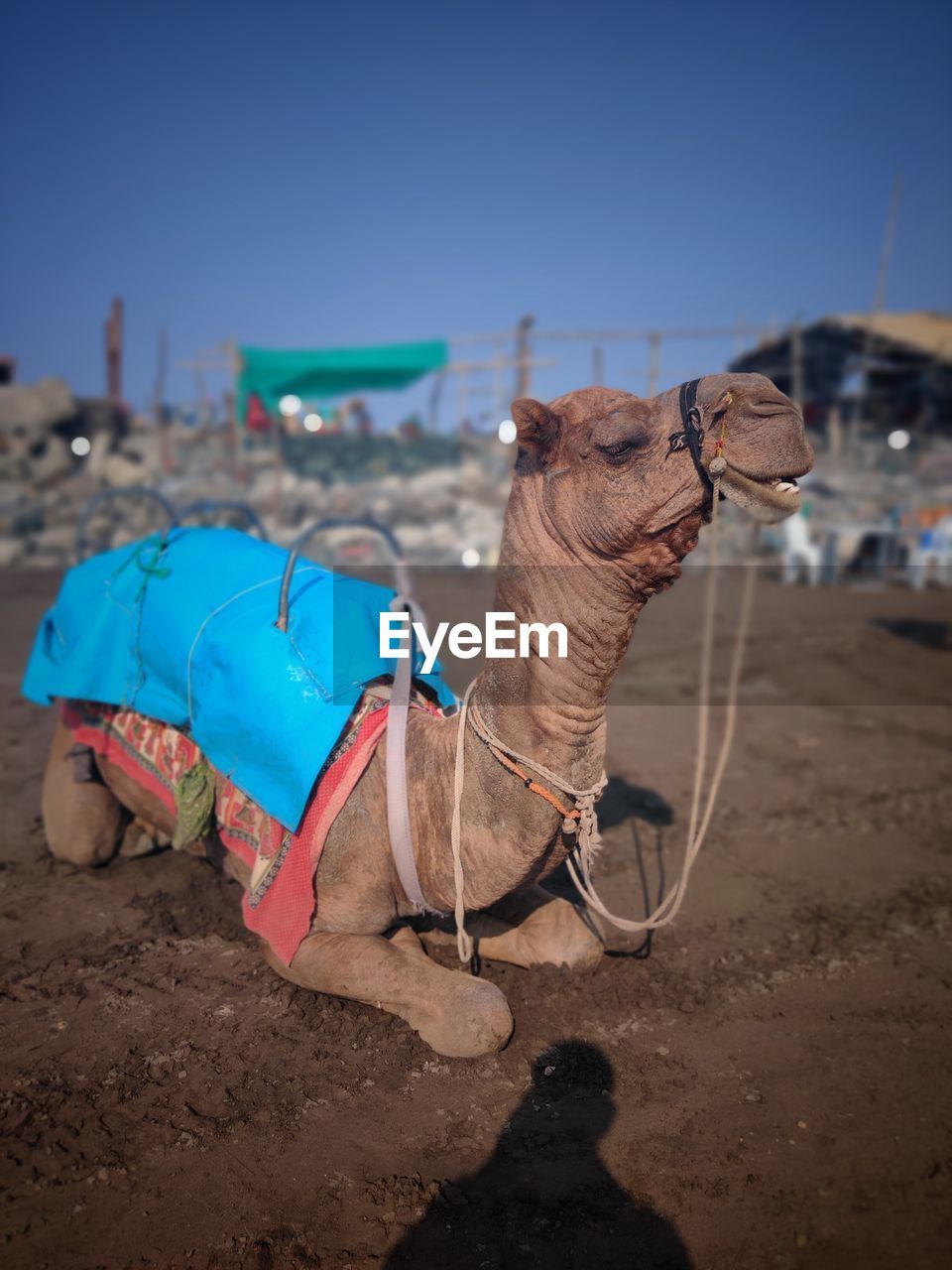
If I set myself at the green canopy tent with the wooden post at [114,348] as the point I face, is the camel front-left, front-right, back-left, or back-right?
back-left

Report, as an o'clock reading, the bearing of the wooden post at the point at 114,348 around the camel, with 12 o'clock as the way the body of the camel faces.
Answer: The wooden post is roughly at 7 o'clock from the camel.

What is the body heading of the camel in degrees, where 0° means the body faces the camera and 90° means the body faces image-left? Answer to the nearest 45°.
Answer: approximately 315°

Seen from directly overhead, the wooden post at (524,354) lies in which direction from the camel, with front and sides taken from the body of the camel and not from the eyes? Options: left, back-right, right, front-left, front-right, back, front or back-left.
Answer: back-left

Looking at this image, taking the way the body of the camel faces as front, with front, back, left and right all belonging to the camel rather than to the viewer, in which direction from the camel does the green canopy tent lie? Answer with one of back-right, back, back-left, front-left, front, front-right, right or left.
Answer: back-left

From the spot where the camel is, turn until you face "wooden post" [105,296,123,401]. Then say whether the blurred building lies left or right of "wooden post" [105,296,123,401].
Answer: right

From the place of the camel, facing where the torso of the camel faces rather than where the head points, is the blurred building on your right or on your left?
on your left
